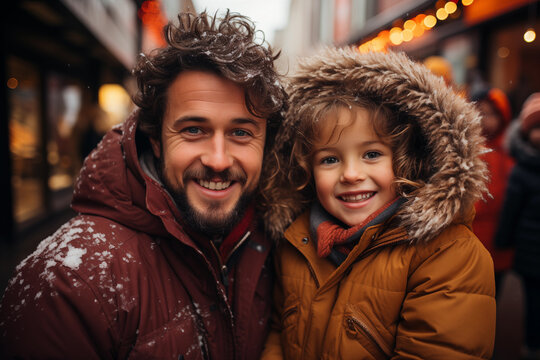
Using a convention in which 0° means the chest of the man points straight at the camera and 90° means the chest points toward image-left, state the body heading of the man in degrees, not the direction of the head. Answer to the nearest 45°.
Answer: approximately 315°

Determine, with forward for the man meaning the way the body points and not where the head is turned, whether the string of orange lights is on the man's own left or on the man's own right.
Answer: on the man's own left

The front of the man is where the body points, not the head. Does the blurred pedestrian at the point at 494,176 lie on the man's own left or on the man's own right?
on the man's own left

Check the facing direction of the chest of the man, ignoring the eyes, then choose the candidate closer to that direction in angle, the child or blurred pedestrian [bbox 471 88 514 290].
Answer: the child

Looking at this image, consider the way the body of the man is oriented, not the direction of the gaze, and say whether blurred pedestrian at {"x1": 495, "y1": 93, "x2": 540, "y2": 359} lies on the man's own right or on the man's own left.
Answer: on the man's own left
